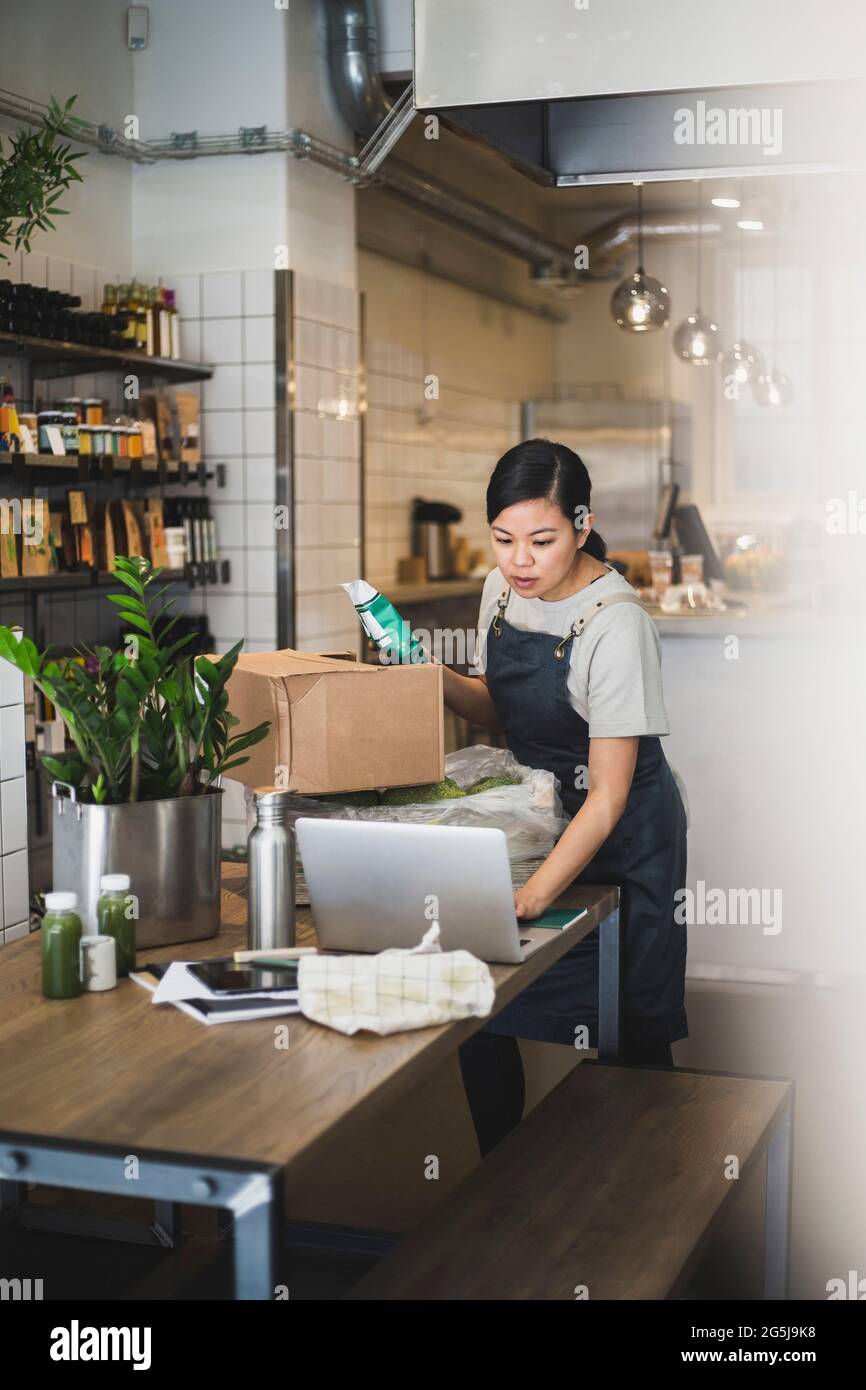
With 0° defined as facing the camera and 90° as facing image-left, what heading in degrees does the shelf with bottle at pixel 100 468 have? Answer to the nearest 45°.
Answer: approximately 315°

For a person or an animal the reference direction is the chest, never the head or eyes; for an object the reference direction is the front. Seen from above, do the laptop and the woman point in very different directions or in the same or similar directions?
very different directions

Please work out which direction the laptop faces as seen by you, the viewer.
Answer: facing away from the viewer and to the right of the viewer

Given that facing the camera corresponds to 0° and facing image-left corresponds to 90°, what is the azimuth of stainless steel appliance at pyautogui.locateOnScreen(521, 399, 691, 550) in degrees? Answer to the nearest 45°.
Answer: approximately 0°

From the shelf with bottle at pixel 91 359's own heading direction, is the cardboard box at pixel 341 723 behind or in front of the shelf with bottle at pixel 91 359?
in front

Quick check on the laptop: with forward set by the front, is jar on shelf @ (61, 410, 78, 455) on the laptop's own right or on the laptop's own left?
on the laptop's own left

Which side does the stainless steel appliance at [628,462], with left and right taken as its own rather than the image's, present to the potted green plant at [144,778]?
front

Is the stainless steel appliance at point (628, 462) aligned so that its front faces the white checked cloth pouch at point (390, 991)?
yes

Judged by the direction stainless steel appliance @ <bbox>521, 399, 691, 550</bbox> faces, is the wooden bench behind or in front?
in front

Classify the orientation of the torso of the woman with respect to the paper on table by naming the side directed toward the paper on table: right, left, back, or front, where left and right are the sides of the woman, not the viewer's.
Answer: front

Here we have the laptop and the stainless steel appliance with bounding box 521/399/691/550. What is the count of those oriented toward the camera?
1
